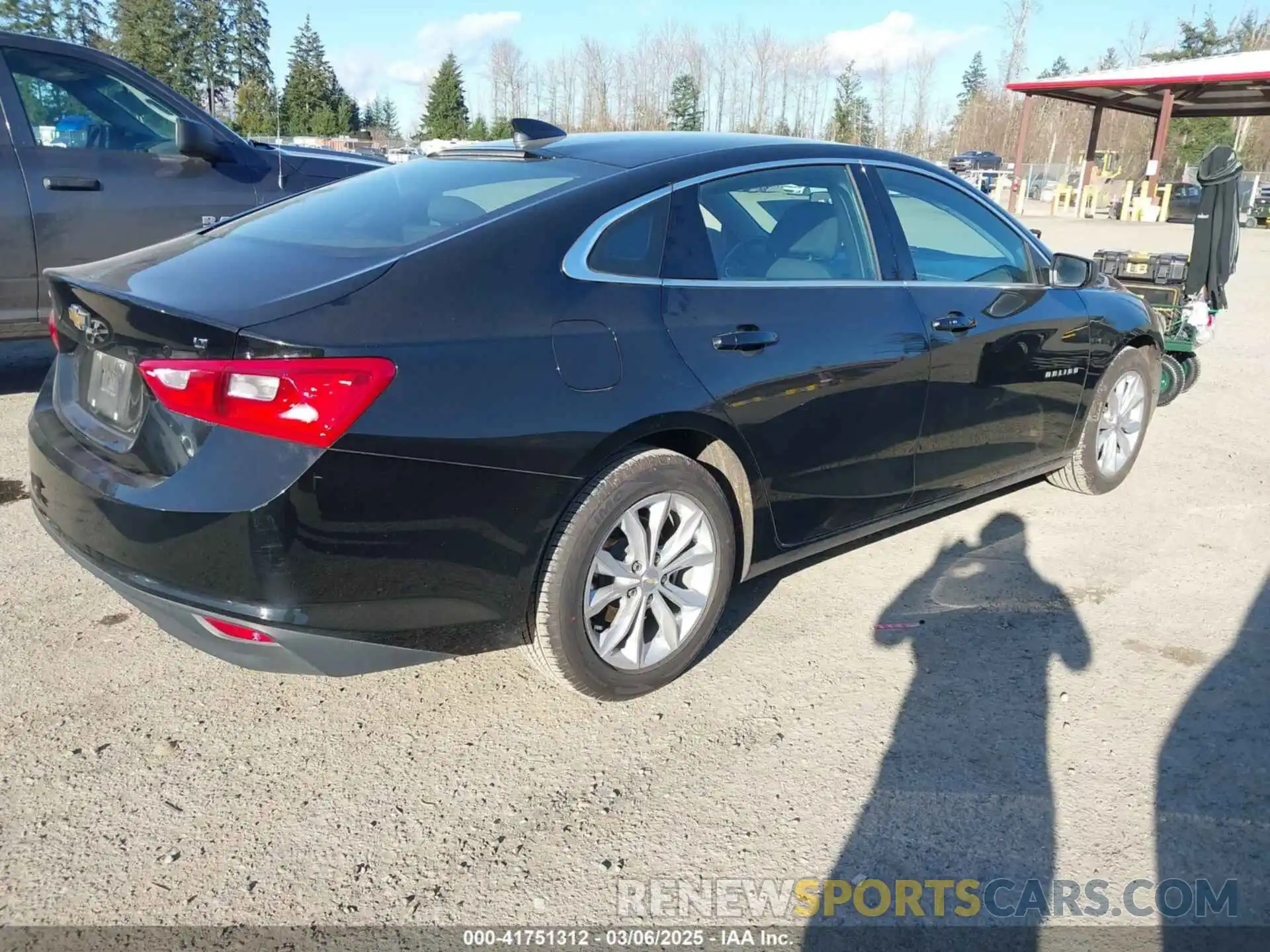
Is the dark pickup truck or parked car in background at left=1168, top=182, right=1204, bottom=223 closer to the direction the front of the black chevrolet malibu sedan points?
the parked car in background

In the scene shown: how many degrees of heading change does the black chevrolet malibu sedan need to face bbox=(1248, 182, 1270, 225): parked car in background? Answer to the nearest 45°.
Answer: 0° — it already faces it

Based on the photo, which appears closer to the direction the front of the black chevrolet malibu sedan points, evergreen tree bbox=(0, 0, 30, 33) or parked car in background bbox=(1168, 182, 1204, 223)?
the parked car in background

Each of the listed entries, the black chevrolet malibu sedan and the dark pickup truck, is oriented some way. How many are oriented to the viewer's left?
0

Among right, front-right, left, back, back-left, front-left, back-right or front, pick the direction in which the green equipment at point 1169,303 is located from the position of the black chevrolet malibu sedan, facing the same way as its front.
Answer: front

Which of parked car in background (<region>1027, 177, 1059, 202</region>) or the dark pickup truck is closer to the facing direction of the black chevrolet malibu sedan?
the parked car in background

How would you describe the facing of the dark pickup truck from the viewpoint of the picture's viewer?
facing to the right of the viewer

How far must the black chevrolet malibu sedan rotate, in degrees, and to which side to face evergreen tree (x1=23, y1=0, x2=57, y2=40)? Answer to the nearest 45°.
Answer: approximately 90° to its left

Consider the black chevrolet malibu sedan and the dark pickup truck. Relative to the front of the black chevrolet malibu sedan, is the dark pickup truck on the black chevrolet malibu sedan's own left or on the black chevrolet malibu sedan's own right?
on the black chevrolet malibu sedan's own left

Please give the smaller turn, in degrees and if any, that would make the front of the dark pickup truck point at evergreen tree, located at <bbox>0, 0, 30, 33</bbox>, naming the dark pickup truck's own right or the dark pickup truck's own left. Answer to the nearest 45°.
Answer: approximately 90° to the dark pickup truck's own left

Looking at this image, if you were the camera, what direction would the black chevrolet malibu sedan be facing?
facing away from the viewer and to the right of the viewer

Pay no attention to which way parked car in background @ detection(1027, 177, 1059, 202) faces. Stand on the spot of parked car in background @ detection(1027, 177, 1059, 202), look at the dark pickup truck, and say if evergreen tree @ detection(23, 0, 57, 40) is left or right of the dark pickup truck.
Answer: right

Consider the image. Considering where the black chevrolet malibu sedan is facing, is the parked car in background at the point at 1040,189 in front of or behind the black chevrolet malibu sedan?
in front
